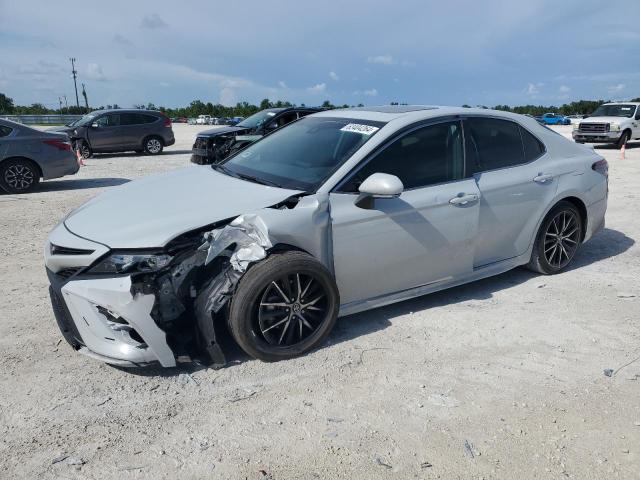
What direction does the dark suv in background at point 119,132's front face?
to the viewer's left

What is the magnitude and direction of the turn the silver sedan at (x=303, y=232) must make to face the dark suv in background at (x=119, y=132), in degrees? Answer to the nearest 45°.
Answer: approximately 90° to its right

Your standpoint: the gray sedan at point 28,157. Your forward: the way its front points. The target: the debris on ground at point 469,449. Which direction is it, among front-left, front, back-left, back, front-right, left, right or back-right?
left

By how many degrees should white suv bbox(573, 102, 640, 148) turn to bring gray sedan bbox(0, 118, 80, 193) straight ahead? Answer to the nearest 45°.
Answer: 0° — it already faces it

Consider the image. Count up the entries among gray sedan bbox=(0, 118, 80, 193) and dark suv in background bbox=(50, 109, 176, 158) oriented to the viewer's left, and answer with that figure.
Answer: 2

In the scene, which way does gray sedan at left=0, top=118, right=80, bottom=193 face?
to the viewer's left

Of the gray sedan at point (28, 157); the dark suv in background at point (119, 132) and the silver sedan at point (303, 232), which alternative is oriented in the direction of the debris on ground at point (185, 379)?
the silver sedan at point (303, 232)

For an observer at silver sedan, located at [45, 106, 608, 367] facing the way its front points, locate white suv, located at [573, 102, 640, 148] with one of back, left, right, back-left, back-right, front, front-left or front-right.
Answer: back

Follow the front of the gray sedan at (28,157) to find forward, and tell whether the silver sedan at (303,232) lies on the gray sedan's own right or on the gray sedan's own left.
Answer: on the gray sedan's own left

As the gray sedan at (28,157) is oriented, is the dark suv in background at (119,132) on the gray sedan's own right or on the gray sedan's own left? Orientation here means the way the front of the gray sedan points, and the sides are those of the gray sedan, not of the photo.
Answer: on the gray sedan's own right

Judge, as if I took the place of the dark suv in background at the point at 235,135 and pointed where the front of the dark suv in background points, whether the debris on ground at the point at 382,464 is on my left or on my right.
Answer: on my left

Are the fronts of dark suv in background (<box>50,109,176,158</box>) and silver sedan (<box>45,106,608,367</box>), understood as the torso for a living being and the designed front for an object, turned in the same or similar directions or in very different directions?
same or similar directions

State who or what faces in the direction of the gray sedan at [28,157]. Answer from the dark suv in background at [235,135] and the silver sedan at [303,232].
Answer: the dark suv in background

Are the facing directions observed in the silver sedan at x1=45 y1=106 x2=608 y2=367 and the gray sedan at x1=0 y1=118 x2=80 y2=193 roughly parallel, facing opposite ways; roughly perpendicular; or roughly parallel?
roughly parallel

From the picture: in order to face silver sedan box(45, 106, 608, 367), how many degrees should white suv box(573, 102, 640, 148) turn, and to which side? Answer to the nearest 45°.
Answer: approximately 45° to its left

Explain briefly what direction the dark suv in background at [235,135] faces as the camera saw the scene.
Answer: facing the viewer and to the left of the viewer
